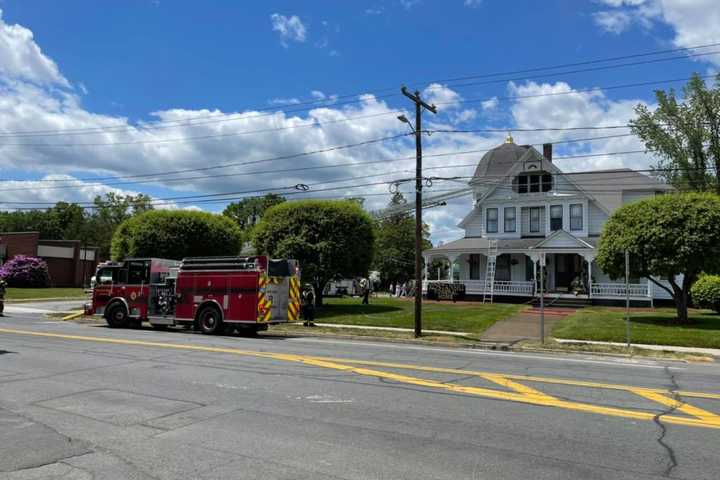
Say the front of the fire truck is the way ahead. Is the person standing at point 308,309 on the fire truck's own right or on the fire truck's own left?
on the fire truck's own right

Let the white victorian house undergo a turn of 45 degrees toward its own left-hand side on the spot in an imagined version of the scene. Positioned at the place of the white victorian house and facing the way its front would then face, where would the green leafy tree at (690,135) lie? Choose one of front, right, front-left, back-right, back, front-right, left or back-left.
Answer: left

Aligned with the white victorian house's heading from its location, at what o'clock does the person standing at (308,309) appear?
The person standing is roughly at 1 o'clock from the white victorian house.

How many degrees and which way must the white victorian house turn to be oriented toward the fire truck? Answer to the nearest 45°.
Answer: approximately 45° to its right

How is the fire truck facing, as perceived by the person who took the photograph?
facing away from the viewer and to the left of the viewer

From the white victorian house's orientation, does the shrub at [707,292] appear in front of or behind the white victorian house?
in front

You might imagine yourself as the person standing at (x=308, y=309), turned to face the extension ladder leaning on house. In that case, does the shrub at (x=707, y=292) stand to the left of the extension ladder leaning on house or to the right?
right

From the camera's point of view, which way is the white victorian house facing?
toward the camera

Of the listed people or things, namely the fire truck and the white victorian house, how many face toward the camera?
1

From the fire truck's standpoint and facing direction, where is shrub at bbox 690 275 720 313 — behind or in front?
behind

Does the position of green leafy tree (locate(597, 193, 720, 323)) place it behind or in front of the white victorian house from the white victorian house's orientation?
in front

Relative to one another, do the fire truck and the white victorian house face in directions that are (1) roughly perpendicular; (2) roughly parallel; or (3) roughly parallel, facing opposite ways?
roughly perpendicular

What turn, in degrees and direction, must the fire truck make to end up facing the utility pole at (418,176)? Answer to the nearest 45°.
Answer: approximately 135° to its right

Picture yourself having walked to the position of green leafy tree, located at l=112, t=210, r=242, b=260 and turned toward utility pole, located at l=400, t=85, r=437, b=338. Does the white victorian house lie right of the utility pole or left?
left
